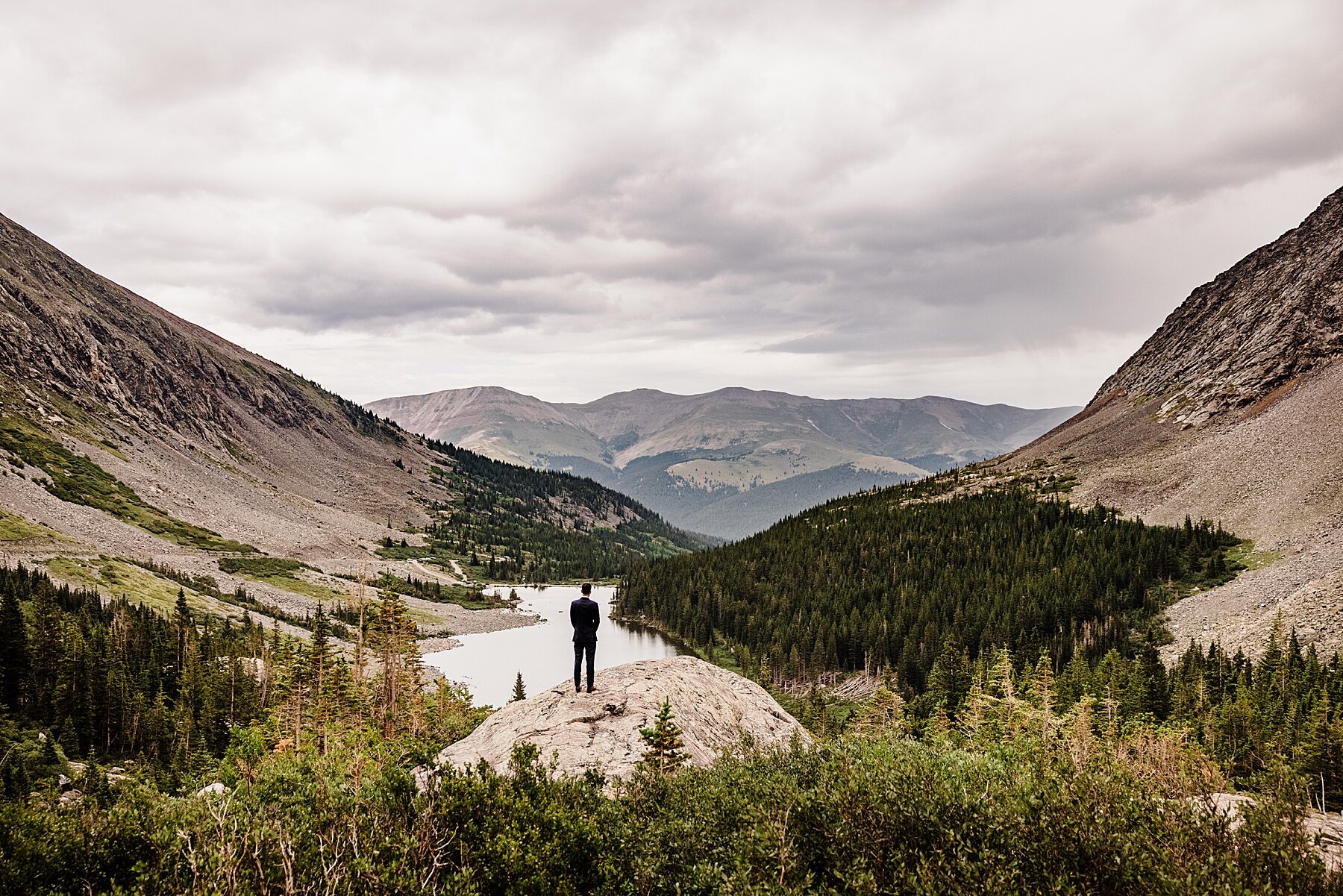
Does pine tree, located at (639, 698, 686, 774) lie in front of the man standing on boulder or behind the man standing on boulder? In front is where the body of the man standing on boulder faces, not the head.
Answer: behind

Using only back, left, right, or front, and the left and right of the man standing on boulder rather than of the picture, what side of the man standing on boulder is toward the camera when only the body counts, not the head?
back
